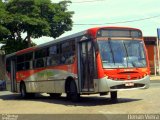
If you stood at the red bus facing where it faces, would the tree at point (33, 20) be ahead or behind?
behind

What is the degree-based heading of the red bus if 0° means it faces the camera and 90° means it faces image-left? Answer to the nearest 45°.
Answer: approximately 315°
